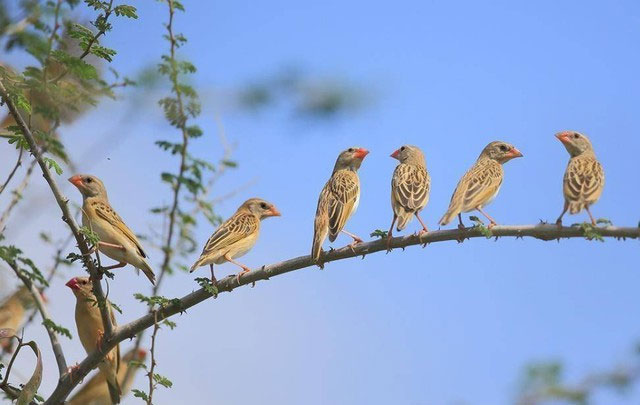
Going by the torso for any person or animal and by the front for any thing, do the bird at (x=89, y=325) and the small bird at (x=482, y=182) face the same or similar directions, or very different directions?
very different directions

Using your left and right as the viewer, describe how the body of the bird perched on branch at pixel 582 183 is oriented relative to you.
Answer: facing away from the viewer

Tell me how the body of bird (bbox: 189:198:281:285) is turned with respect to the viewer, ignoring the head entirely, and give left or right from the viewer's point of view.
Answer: facing to the right of the viewer

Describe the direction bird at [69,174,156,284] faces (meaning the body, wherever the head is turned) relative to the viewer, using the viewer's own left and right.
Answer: facing to the left of the viewer

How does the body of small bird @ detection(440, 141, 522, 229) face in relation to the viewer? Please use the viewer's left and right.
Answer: facing to the right of the viewer

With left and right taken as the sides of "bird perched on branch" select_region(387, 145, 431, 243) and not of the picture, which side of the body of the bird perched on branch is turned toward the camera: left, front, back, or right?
back

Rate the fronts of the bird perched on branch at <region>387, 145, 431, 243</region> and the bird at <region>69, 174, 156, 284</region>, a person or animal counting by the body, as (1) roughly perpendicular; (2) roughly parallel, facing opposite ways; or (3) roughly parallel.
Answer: roughly perpendicular

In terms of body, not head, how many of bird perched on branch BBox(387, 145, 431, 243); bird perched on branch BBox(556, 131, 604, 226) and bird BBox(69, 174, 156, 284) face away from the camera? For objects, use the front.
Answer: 2

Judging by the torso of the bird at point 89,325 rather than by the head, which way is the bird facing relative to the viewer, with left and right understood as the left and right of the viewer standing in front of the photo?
facing to the left of the viewer

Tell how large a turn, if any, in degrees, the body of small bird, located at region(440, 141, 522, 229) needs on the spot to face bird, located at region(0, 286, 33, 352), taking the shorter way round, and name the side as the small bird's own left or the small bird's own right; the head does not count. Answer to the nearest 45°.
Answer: approximately 135° to the small bird's own left
